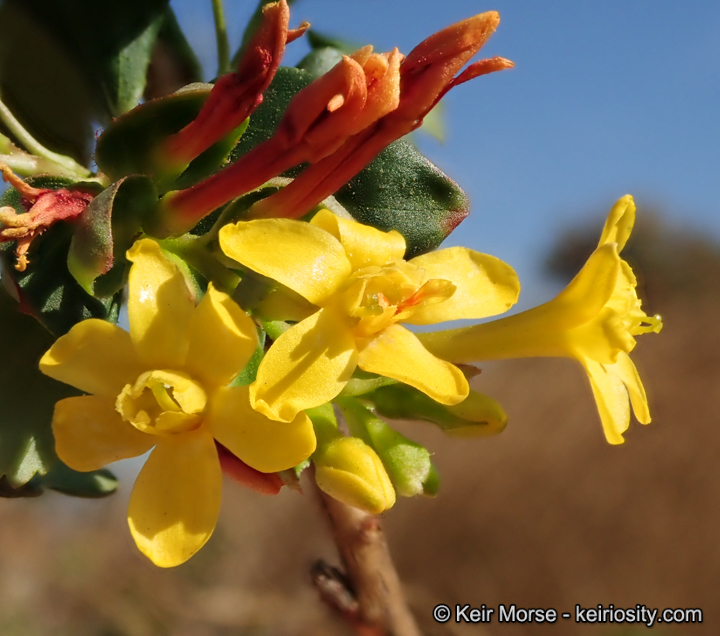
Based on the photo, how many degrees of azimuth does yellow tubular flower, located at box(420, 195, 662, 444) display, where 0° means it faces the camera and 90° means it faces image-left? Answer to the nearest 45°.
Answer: approximately 270°
